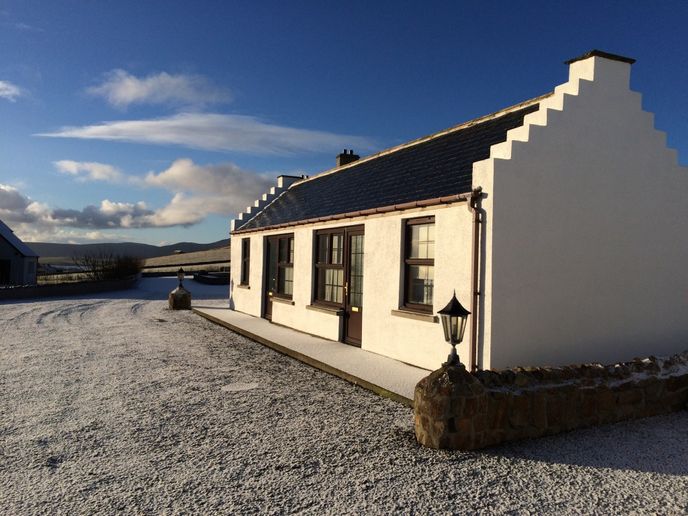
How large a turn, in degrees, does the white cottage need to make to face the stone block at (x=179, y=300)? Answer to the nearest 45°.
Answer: approximately 90° to its right

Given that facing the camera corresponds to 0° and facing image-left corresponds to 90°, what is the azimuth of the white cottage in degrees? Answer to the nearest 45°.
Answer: approximately 45°

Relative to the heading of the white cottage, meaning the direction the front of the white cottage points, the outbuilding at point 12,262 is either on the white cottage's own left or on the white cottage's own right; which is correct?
on the white cottage's own right
